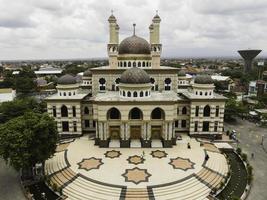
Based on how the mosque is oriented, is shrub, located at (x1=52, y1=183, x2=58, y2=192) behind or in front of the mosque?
in front

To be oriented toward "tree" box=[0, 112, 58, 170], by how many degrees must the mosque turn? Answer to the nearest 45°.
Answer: approximately 45° to its right

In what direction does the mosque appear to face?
toward the camera
